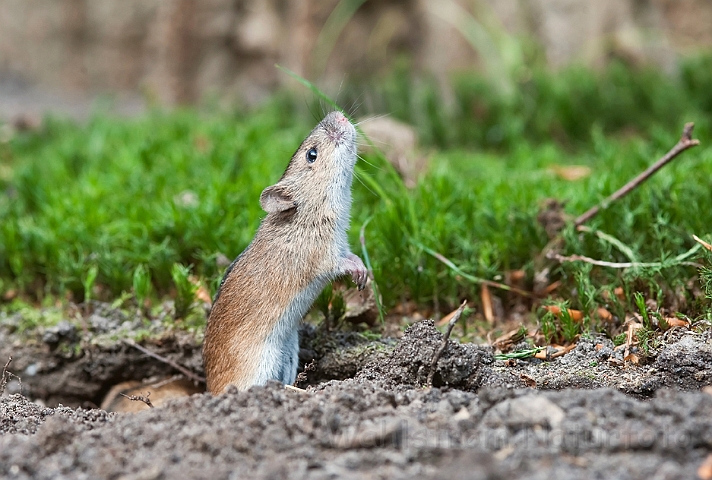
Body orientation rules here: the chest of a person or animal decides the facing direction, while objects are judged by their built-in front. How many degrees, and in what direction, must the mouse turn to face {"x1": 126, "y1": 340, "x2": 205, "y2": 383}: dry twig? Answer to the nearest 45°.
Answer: approximately 135° to its left

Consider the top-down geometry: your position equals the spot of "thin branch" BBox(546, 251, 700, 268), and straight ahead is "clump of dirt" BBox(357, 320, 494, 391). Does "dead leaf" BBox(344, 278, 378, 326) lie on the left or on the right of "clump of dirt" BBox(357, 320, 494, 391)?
right

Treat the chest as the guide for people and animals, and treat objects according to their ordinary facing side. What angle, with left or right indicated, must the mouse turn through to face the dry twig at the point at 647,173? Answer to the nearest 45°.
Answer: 0° — it already faces it

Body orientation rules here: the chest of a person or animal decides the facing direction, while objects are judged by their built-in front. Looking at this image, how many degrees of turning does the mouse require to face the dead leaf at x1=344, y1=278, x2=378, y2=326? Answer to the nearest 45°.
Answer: approximately 45° to its left

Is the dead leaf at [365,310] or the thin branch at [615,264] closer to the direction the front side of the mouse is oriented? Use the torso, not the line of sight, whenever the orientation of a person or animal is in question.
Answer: the thin branch

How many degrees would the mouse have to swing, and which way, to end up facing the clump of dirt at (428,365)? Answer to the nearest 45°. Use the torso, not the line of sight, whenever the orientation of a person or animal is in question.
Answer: approximately 45° to its right

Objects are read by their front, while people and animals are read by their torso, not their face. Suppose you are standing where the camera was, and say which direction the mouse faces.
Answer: facing to the right of the viewer

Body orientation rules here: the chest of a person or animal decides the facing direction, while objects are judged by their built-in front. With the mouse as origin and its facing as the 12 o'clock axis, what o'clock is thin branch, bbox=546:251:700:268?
The thin branch is roughly at 12 o'clock from the mouse.
